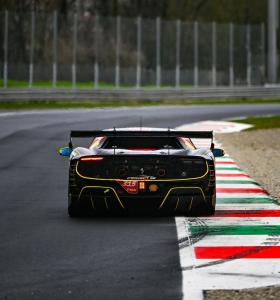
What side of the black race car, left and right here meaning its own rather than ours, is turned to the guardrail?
front

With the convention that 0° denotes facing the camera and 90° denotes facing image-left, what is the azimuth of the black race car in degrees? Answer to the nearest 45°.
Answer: approximately 180°
